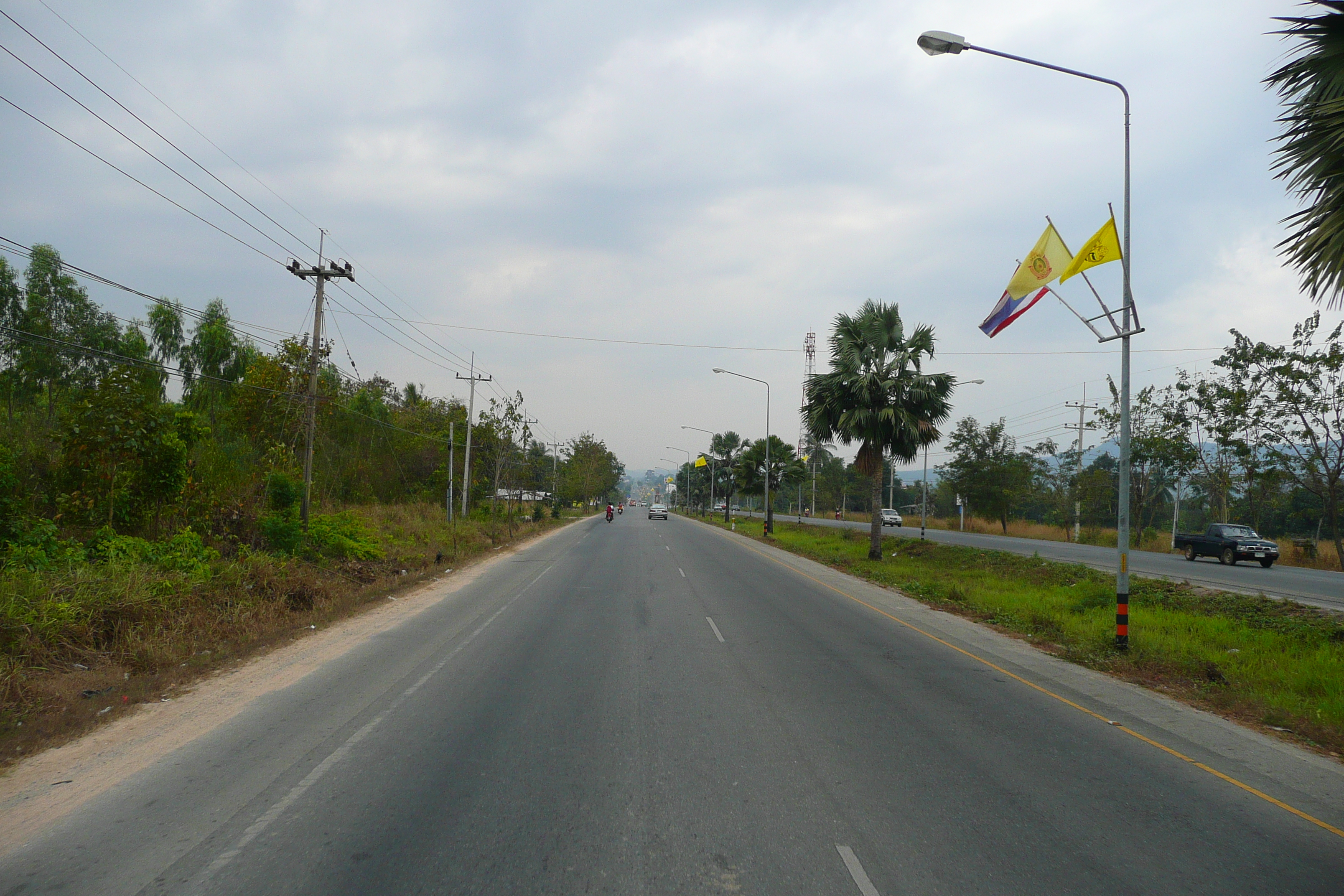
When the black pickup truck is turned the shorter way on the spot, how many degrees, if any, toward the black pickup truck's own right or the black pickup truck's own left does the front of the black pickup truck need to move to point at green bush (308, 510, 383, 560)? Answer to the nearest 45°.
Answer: approximately 90° to the black pickup truck's own right

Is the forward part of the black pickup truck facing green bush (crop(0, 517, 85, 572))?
no

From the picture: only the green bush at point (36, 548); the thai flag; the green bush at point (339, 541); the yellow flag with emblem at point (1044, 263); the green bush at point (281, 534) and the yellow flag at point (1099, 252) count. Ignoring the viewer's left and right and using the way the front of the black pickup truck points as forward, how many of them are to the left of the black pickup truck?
0

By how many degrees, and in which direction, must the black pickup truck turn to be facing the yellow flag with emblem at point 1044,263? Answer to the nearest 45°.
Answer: approximately 45° to its right

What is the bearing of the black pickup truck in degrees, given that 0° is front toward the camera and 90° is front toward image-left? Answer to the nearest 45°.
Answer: approximately 315°

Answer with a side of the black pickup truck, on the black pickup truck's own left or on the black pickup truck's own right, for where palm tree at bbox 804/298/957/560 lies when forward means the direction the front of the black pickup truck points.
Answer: on the black pickup truck's own right

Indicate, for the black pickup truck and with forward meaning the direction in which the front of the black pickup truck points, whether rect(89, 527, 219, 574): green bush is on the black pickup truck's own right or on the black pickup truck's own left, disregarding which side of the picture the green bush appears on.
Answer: on the black pickup truck's own right

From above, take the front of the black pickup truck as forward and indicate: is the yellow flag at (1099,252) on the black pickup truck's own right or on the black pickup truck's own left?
on the black pickup truck's own right

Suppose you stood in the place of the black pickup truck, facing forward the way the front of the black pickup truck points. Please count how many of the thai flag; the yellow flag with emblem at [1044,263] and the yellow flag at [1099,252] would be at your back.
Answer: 0

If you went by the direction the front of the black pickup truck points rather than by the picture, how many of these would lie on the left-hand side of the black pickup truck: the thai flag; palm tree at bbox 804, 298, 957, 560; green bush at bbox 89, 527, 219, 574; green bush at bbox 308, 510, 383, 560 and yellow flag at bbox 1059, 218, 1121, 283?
0

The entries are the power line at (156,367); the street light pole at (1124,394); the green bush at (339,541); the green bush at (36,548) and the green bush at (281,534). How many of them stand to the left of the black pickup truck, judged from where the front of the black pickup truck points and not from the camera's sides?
0

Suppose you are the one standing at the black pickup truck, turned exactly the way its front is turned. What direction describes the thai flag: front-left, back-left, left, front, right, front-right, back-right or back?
front-right
